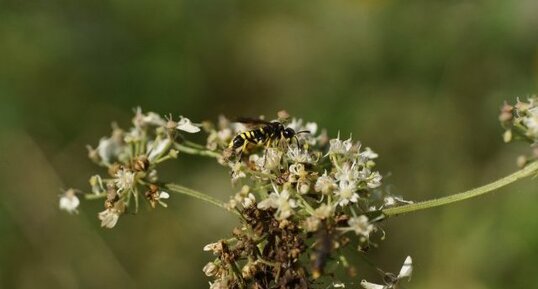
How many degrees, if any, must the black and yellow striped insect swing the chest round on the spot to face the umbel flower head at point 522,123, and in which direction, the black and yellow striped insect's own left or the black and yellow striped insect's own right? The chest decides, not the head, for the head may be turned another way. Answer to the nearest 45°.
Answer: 0° — it already faces it

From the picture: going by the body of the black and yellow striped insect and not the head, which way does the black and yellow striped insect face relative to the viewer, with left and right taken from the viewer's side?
facing to the right of the viewer
